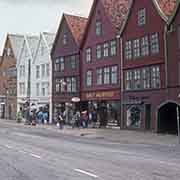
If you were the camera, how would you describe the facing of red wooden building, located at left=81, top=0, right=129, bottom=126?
facing the viewer and to the left of the viewer

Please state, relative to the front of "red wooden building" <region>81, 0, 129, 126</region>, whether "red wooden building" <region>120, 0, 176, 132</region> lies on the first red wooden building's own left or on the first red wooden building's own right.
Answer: on the first red wooden building's own left

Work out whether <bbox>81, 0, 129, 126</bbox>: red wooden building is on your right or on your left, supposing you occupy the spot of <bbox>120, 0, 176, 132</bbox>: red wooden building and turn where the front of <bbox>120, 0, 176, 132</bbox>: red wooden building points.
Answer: on your right

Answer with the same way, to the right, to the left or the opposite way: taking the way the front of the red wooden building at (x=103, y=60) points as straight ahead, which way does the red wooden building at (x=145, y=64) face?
the same way

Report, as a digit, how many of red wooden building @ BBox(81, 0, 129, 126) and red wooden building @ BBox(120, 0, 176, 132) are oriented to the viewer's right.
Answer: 0
